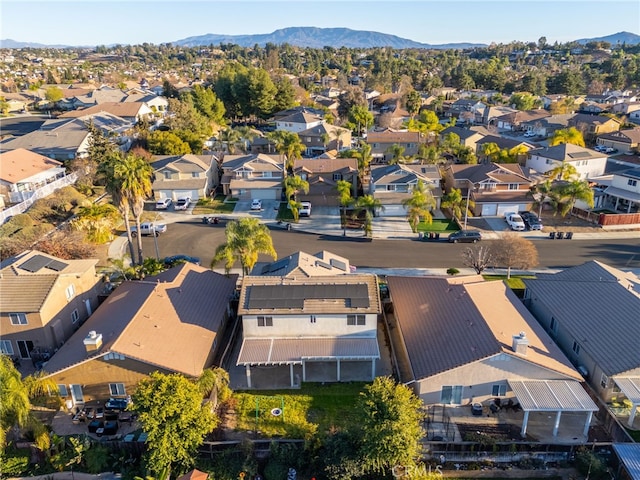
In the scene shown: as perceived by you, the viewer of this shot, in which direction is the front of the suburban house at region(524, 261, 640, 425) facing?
facing away from the viewer and to the left of the viewer

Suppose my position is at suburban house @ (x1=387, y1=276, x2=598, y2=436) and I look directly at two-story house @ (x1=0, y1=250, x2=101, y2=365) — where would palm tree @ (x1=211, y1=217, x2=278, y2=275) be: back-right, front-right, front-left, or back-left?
front-right

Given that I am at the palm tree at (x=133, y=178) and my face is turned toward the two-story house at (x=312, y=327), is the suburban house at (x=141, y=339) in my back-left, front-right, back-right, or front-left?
front-right

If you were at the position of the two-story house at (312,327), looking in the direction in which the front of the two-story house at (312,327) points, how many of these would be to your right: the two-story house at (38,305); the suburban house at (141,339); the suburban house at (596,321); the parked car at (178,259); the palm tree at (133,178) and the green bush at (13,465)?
1

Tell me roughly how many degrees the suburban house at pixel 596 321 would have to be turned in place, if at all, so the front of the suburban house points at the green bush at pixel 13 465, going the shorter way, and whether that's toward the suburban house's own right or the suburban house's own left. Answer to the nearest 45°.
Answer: approximately 90° to the suburban house's own left

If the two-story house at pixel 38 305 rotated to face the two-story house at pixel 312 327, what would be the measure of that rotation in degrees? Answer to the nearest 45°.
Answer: approximately 90° to its right

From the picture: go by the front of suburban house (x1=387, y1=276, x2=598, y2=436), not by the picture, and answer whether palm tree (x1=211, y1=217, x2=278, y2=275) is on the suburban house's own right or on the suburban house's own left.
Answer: on the suburban house's own left

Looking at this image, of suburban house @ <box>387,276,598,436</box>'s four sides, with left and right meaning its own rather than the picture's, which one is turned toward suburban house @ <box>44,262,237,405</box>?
left

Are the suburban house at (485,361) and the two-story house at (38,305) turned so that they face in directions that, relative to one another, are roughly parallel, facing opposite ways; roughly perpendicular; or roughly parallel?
roughly parallel

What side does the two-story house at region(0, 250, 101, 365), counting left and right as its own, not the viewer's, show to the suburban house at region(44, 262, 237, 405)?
right

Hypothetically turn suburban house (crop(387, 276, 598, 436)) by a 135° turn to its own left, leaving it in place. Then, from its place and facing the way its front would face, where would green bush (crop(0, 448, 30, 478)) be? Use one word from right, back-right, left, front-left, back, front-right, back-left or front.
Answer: front

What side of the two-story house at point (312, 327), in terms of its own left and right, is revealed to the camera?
back

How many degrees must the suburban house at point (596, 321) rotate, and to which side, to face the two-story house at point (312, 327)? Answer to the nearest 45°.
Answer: approximately 90° to its left

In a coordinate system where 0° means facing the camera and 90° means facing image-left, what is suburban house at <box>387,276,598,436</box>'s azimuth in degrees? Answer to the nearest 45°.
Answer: approximately 180°

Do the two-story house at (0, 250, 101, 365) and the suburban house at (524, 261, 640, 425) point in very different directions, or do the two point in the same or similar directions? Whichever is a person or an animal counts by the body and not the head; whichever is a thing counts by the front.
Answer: same or similar directions

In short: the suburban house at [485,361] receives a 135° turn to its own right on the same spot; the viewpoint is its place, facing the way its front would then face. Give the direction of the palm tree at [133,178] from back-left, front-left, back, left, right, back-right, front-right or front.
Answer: back-right

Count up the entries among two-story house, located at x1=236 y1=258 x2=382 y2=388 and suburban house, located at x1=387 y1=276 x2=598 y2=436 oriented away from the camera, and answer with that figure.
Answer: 2
